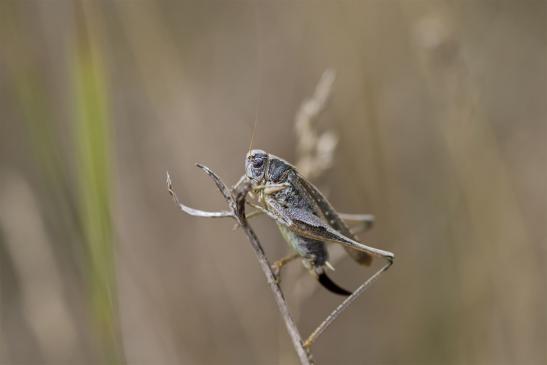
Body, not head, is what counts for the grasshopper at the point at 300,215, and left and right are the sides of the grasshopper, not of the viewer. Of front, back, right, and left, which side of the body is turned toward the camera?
left

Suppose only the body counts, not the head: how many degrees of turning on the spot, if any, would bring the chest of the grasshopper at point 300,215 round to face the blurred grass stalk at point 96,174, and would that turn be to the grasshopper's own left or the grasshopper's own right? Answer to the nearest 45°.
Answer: approximately 45° to the grasshopper's own right
